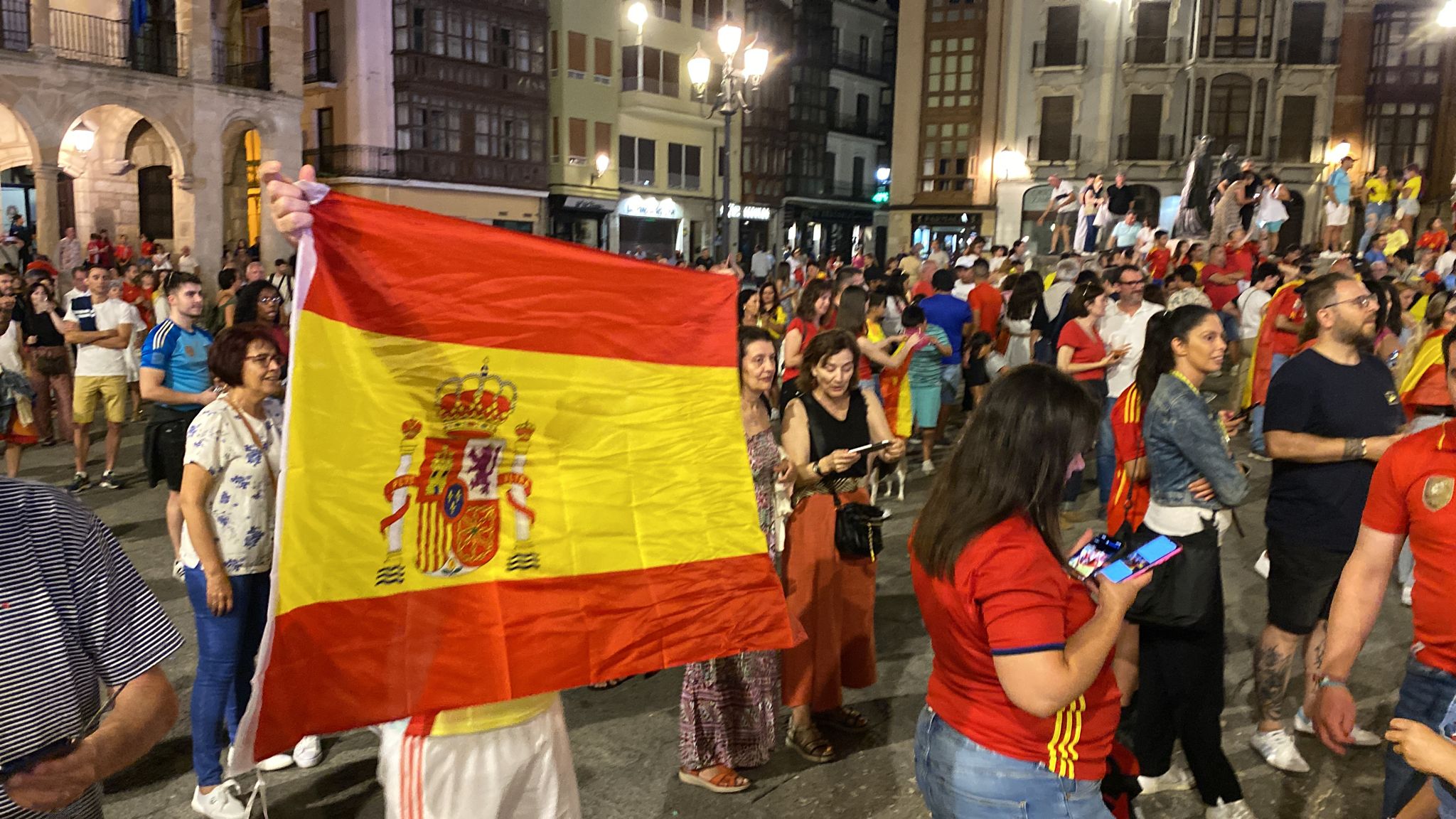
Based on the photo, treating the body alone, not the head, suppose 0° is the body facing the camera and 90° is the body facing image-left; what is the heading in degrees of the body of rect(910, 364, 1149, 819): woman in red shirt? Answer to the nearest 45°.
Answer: approximately 225°

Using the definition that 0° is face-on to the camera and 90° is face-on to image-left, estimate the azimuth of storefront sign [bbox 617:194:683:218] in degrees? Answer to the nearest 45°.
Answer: approximately 0°

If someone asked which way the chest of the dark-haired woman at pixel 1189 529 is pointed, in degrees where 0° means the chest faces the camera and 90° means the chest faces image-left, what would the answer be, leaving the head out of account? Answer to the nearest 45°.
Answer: approximately 270°

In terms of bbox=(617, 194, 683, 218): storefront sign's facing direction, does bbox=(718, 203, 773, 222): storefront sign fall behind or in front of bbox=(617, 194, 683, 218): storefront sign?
behind

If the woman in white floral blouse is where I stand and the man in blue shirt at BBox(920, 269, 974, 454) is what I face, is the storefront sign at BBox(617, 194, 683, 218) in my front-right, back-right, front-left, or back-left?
front-left

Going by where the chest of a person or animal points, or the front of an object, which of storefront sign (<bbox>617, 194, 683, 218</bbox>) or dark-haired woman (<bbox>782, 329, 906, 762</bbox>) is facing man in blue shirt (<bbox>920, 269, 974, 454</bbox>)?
the storefront sign

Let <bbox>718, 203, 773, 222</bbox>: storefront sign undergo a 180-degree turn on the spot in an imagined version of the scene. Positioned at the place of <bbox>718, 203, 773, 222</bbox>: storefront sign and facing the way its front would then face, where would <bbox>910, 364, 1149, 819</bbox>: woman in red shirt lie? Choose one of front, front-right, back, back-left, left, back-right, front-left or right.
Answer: back

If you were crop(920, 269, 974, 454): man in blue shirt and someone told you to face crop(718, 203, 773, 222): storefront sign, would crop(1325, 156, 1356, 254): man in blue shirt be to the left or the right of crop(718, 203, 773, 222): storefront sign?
right

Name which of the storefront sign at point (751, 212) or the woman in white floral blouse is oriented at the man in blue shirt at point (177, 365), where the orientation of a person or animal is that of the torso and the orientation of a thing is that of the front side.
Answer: the storefront sign

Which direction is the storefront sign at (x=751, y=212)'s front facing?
toward the camera

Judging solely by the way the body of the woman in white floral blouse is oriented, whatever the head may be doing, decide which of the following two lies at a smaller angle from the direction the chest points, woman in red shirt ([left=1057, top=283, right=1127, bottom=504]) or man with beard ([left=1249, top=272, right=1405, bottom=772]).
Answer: the man with beard

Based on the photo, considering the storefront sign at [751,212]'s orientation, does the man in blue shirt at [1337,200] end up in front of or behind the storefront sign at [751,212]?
in front

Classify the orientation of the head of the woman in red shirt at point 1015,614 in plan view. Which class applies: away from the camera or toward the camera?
away from the camera

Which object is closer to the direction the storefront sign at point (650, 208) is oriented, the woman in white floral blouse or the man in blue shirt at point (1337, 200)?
the woman in white floral blouse

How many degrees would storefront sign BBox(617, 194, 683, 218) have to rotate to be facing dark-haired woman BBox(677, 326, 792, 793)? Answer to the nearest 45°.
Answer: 0° — it already faces them

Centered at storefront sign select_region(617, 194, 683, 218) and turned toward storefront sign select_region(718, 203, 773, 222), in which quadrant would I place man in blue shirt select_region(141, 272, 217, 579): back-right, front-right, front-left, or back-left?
back-right

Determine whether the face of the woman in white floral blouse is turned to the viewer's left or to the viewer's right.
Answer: to the viewer's right
